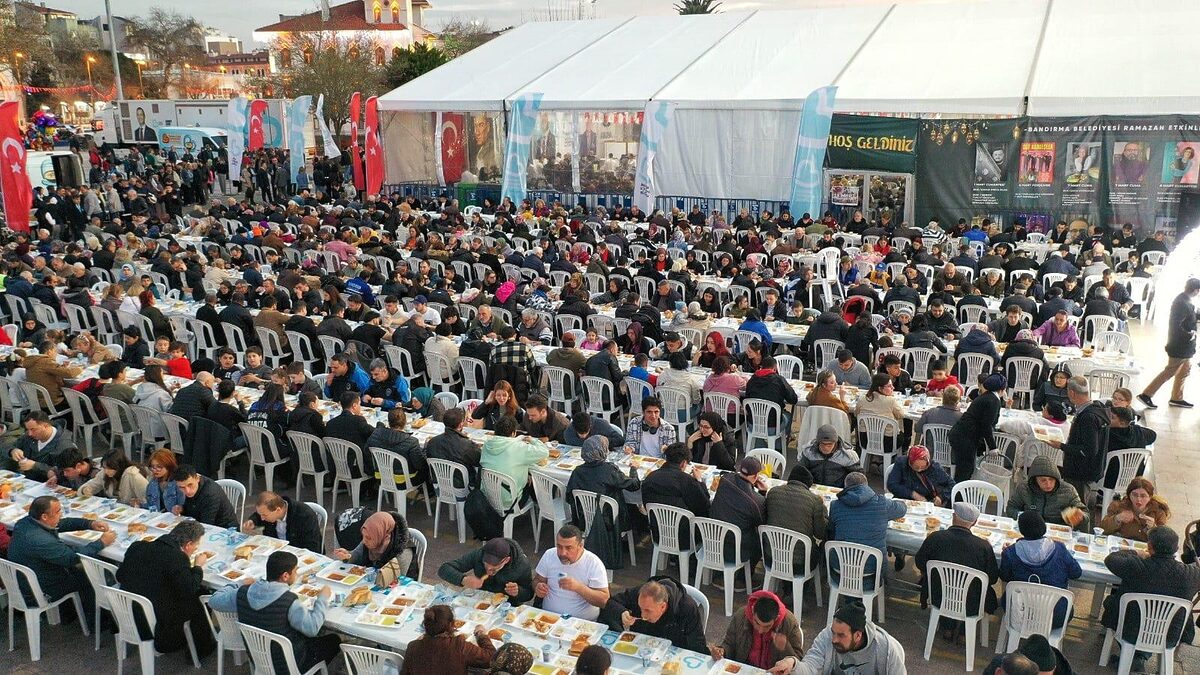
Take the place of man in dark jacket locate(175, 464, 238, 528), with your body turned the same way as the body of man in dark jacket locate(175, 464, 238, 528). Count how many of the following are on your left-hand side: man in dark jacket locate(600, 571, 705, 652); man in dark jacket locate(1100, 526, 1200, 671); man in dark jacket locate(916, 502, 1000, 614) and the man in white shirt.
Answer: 4

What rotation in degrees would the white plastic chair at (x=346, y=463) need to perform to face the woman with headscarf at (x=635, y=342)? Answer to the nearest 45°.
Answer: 0° — it already faces them

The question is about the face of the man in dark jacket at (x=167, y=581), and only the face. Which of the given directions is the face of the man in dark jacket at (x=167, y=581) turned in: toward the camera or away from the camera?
away from the camera

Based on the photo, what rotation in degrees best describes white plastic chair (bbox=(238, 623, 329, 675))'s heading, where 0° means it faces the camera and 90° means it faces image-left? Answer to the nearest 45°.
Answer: approximately 225°

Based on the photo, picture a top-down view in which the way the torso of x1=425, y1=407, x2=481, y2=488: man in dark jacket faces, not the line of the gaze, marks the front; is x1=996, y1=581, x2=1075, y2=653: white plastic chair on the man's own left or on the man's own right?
on the man's own right

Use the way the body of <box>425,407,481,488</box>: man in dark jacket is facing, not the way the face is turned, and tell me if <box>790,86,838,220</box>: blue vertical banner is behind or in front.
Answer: in front

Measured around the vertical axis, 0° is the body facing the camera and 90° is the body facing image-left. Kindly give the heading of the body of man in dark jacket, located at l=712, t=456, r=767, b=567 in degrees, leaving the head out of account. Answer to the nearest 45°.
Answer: approximately 225°

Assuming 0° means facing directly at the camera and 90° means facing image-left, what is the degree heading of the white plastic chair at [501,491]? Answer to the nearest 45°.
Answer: approximately 225°

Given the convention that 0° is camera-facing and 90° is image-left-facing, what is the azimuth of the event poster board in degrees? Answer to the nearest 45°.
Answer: approximately 0°

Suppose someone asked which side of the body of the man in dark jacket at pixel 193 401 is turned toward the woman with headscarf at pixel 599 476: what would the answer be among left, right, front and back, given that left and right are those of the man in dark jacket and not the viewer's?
right
